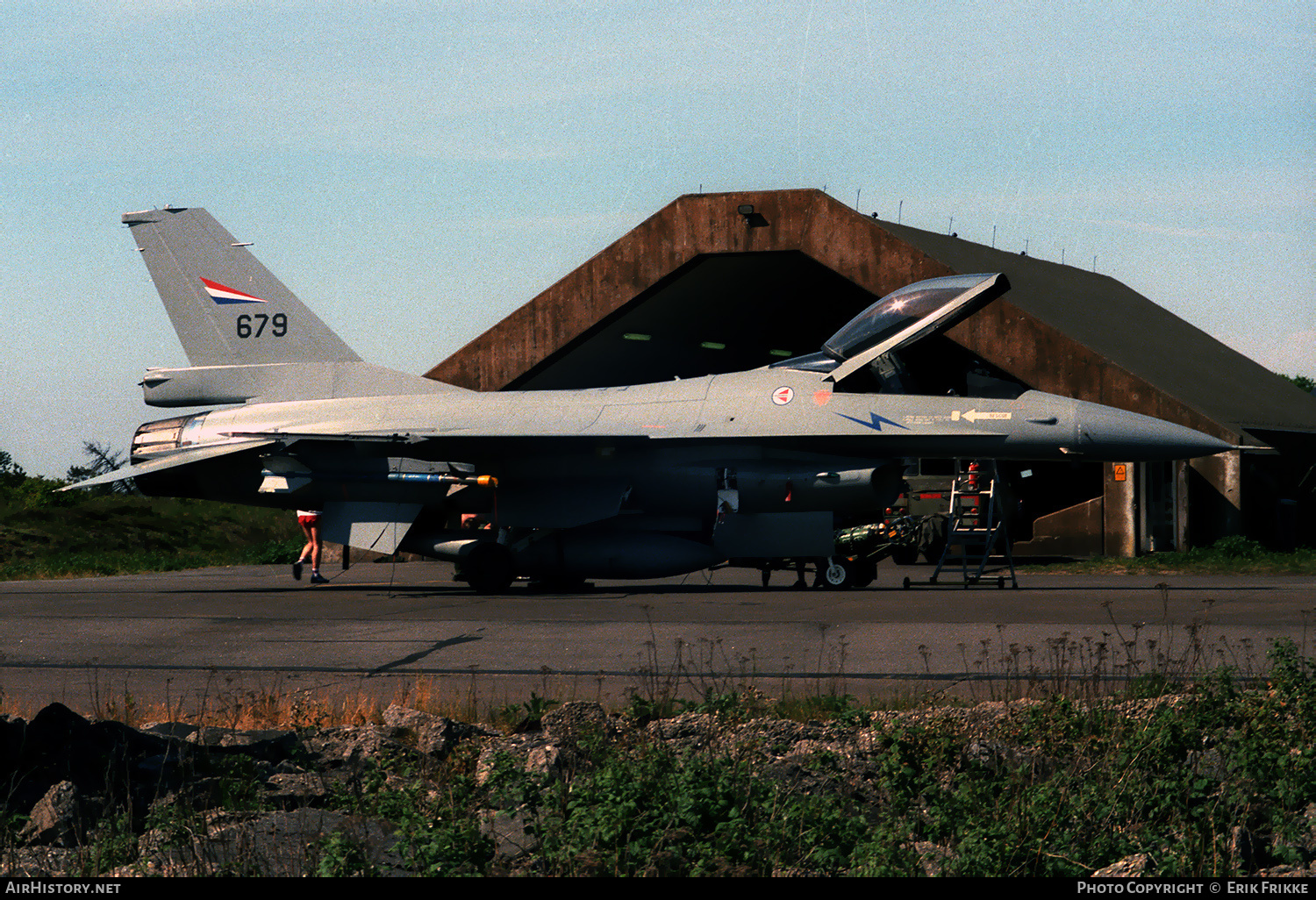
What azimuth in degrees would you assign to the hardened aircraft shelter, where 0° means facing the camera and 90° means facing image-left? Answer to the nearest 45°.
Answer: approximately 45°

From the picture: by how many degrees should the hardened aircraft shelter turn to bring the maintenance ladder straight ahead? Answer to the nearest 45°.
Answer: approximately 45° to its left

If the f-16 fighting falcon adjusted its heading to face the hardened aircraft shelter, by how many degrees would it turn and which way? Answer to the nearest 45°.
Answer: approximately 45° to its left

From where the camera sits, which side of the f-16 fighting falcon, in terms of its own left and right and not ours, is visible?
right

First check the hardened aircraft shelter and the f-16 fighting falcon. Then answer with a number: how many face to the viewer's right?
1
